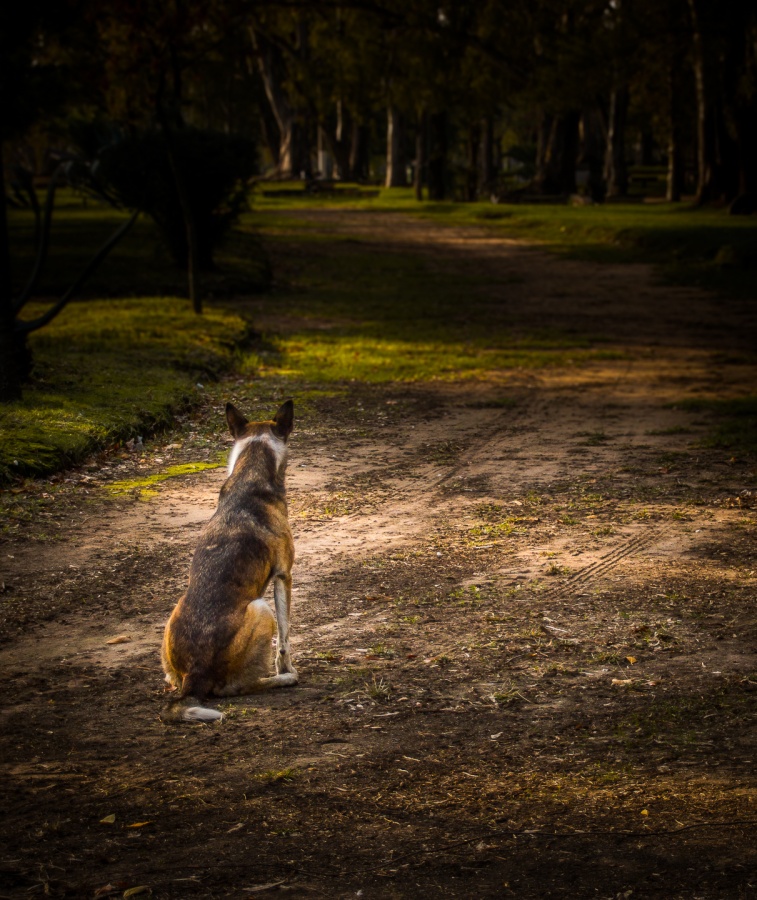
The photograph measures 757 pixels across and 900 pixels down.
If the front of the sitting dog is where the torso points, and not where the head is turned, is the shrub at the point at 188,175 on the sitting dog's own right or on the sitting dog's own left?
on the sitting dog's own left

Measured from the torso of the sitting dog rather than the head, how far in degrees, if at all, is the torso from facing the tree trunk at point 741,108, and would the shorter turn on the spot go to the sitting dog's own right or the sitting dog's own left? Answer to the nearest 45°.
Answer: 0° — it already faces it

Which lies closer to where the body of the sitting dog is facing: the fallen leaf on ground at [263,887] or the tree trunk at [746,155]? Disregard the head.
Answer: the tree trunk

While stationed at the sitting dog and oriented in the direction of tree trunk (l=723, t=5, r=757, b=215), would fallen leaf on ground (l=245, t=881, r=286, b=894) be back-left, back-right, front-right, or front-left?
back-right

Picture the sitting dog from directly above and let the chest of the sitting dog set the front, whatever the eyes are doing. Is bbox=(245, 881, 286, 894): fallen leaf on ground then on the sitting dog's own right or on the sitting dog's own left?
on the sitting dog's own right

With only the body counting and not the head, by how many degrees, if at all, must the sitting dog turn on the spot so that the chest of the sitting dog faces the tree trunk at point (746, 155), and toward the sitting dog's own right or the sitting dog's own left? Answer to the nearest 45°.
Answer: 0° — it already faces it

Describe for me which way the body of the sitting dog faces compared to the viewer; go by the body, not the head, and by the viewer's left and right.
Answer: facing away from the viewer and to the right of the viewer

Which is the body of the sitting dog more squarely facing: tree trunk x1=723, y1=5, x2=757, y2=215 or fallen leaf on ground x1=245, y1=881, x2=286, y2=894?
the tree trunk

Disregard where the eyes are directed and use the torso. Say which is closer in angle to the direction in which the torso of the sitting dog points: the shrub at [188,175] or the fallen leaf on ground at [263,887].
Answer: the shrub
